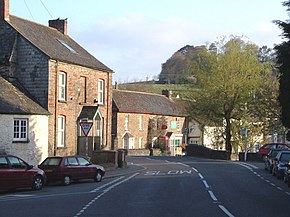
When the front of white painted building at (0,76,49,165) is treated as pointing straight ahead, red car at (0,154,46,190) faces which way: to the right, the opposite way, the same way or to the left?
to the left

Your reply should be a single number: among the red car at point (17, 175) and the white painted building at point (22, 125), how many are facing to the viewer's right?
1

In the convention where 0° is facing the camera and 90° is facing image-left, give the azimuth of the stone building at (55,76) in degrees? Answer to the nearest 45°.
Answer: approximately 315°

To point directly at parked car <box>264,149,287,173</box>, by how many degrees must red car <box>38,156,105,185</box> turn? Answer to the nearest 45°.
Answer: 0° — it already faces it

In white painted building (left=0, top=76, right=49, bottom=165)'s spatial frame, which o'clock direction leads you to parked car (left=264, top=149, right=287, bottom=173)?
The parked car is roughly at 9 o'clock from the white painted building.
